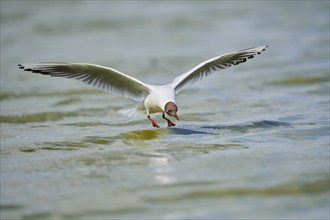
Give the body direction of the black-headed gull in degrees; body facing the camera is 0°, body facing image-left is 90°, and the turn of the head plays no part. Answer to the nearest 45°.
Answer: approximately 315°
